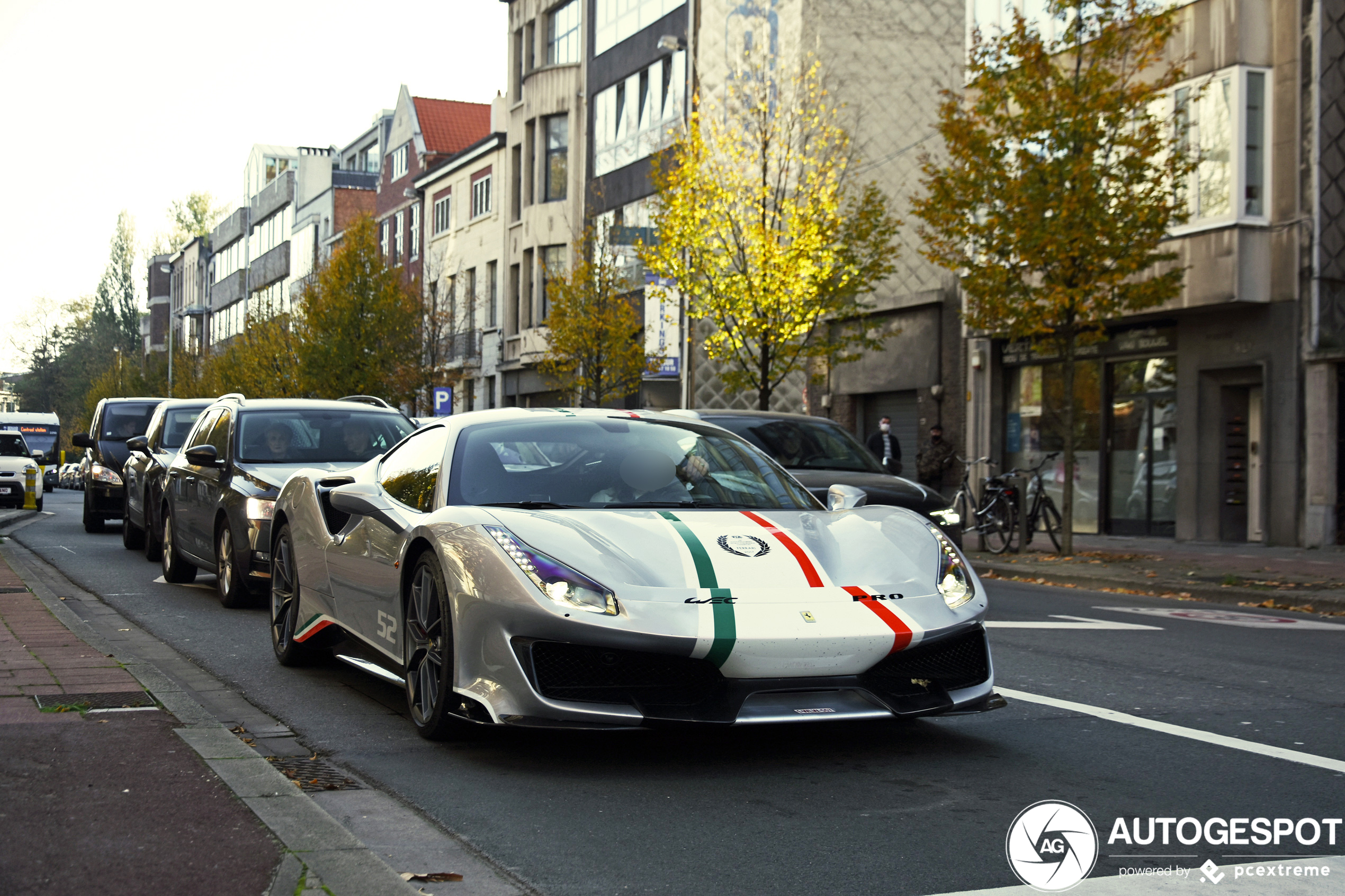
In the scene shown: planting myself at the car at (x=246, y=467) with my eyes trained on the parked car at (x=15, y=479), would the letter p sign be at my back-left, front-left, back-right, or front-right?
front-right

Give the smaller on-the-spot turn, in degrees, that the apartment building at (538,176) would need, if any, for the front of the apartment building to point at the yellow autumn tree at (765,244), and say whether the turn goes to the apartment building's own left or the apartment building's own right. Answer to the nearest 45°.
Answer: approximately 45° to the apartment building's own left

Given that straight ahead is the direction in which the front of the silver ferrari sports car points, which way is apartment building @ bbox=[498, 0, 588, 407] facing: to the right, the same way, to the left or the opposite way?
to the right

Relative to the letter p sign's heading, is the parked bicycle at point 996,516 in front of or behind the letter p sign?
in front

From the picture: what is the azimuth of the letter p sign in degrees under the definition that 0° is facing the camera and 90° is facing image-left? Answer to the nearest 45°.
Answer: approximately 0°

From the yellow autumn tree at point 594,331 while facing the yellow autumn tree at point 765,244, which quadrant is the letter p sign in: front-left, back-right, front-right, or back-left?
back-right

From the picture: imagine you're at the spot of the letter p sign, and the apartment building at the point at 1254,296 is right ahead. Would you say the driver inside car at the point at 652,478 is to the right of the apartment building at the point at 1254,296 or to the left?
right

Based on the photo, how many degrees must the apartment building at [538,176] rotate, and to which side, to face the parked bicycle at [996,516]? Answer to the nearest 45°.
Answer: approximately 45° to its left

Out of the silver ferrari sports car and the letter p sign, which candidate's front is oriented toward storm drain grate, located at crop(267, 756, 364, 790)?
the letter p sign

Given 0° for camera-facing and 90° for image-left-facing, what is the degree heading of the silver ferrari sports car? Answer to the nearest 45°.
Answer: approximately 315°

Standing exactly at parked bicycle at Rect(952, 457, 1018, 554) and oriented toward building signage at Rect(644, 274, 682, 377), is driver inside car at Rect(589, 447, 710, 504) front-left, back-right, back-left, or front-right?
back-left

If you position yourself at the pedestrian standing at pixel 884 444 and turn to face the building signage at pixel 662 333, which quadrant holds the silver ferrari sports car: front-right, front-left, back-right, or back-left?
back-left

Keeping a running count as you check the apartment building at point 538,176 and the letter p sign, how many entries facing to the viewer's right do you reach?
0

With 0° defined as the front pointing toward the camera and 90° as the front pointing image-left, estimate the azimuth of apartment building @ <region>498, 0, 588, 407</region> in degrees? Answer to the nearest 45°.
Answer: approximately 45°

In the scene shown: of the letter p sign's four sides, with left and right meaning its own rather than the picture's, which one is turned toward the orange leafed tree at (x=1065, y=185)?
front

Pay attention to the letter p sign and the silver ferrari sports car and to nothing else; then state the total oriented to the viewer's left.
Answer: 0
